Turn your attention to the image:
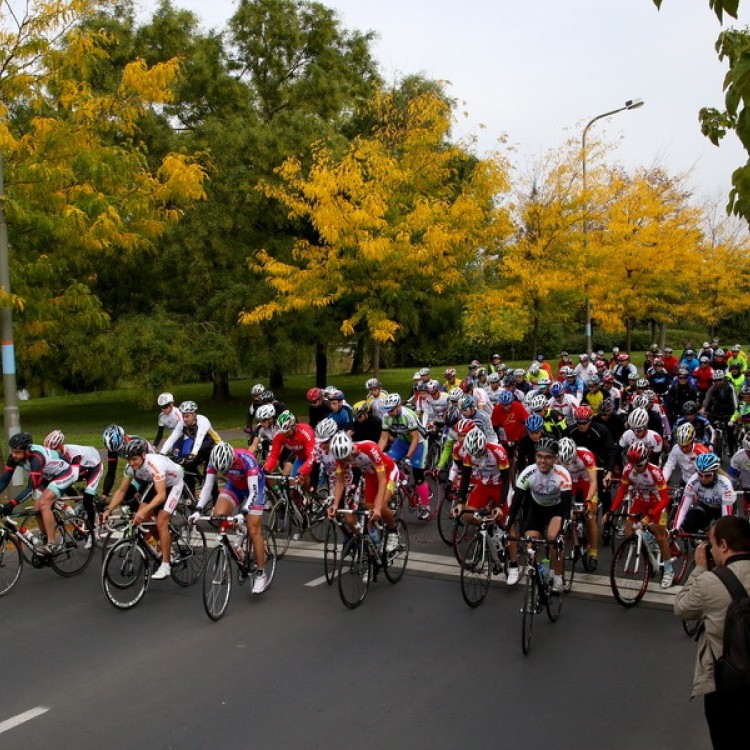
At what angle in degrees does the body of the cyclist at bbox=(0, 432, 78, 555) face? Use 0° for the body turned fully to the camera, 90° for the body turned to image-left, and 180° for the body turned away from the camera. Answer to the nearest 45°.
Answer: approximately 45°

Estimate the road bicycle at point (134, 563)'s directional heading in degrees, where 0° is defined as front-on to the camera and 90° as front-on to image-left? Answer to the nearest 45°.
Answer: approximately 45°

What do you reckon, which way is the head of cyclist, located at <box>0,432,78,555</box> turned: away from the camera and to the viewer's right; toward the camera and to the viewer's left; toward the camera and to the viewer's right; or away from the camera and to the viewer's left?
toward the camera and to the viewer's left

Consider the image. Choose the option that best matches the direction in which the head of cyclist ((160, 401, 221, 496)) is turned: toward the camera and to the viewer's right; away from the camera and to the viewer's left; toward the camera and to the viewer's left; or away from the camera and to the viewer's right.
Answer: toward the camera and to the viewer's left

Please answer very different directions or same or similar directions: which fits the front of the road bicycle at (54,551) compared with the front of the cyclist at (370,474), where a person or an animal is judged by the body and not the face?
same or similar directions

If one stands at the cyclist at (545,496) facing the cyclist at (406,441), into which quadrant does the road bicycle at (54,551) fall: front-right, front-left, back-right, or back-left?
front-left

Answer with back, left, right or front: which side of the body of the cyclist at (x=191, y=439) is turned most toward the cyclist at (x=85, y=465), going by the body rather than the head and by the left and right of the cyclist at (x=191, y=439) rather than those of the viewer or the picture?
front

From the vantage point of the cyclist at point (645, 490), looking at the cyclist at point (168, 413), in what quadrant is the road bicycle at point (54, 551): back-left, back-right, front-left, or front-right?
front-left

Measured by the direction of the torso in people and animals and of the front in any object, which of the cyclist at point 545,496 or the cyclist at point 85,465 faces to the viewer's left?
the cyclist at point 85,465

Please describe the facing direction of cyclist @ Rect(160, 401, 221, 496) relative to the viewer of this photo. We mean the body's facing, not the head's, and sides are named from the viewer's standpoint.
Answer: facing the viewer and to the left of the viewer

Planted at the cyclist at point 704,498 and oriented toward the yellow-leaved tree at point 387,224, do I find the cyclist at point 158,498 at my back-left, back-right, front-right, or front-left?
front-left

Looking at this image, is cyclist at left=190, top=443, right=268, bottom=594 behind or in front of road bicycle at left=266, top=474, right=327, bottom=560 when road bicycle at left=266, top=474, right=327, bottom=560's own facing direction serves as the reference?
in front

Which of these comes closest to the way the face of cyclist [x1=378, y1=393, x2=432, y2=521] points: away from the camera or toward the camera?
toward the camera

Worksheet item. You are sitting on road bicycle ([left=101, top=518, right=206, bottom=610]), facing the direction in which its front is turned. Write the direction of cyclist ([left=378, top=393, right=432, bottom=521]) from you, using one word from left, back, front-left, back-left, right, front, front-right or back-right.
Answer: back

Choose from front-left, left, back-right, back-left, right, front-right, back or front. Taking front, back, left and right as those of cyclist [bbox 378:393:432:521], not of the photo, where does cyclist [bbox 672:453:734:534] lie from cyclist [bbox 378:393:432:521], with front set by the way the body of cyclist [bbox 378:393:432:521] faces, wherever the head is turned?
left

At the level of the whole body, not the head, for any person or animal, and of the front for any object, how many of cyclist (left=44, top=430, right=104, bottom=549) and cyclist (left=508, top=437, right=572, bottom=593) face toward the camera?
1

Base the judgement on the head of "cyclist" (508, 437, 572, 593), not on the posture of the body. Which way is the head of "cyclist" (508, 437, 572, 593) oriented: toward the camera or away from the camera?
toward the camera

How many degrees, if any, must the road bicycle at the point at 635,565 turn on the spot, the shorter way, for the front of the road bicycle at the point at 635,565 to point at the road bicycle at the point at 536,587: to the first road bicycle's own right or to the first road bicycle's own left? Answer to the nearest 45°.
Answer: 0° — it already faces it

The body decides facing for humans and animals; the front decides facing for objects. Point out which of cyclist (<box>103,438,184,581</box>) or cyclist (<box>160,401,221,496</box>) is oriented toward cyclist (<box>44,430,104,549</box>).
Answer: cyclist (<box>160,401,221,496</box>)

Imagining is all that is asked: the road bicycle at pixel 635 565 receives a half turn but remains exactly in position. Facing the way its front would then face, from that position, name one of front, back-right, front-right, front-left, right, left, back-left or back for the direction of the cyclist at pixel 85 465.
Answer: back-left
